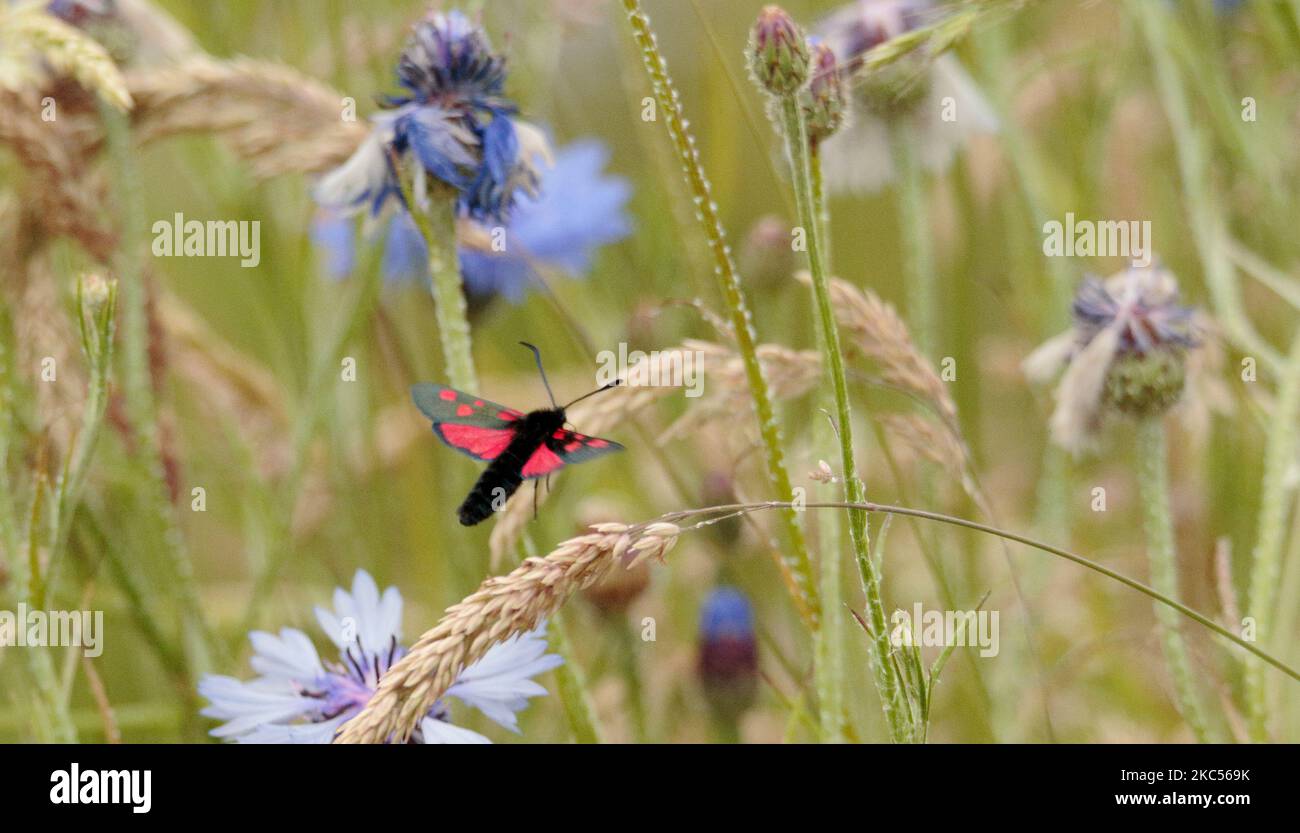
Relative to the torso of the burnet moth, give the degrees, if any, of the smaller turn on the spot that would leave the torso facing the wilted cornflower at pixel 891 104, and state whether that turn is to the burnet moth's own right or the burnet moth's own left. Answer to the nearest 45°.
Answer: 0° — it already faces it

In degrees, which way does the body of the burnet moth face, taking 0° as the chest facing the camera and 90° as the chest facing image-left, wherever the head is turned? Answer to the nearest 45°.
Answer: approximately 225°

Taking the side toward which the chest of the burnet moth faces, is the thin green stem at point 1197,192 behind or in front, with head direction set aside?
in front
